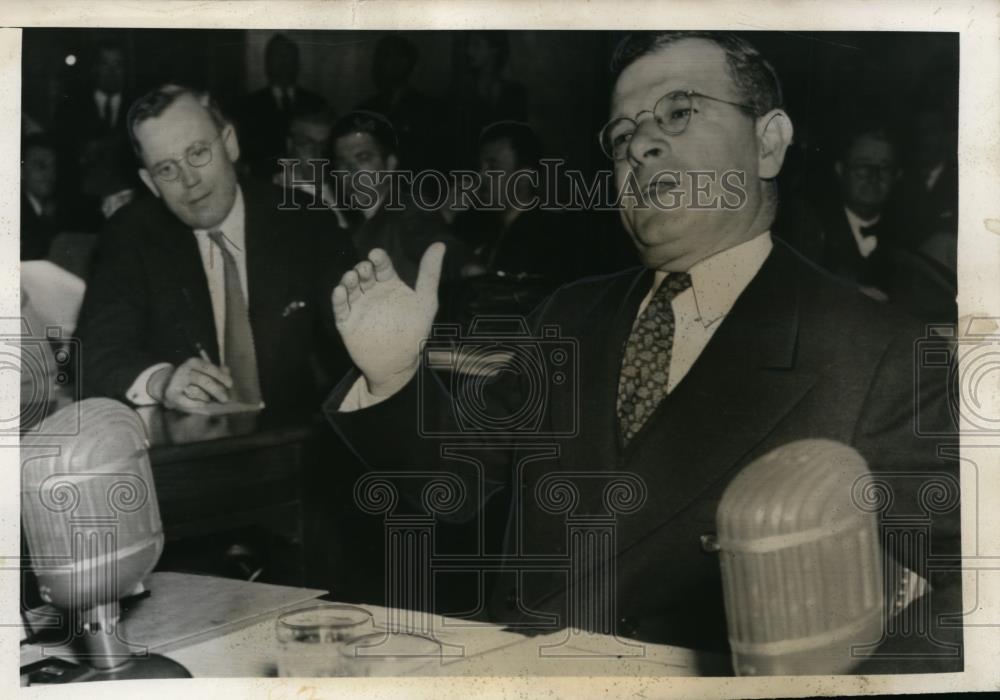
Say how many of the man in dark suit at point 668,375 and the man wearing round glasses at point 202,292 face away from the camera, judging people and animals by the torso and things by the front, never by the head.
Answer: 0

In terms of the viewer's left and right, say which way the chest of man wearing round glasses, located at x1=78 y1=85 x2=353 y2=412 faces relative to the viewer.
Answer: facing the viewer

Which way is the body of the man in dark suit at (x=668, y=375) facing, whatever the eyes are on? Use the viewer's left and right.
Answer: facing the viewer and to the left of the viewer

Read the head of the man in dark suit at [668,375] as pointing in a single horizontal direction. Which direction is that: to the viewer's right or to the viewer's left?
to the viewer's left

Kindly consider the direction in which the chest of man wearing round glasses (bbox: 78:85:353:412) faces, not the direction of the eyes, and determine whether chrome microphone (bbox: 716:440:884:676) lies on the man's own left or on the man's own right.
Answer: on the man's own left

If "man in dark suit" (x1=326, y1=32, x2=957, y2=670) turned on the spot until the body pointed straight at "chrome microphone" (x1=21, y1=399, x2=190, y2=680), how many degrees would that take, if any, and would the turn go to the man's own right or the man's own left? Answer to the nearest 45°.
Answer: approximately 45° to the man's own right

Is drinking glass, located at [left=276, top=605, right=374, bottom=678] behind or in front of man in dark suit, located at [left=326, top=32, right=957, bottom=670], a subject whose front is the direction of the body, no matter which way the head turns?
in front
